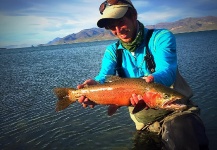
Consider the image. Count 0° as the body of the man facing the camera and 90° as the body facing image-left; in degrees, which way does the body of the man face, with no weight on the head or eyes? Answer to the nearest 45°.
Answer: approximately 45°
